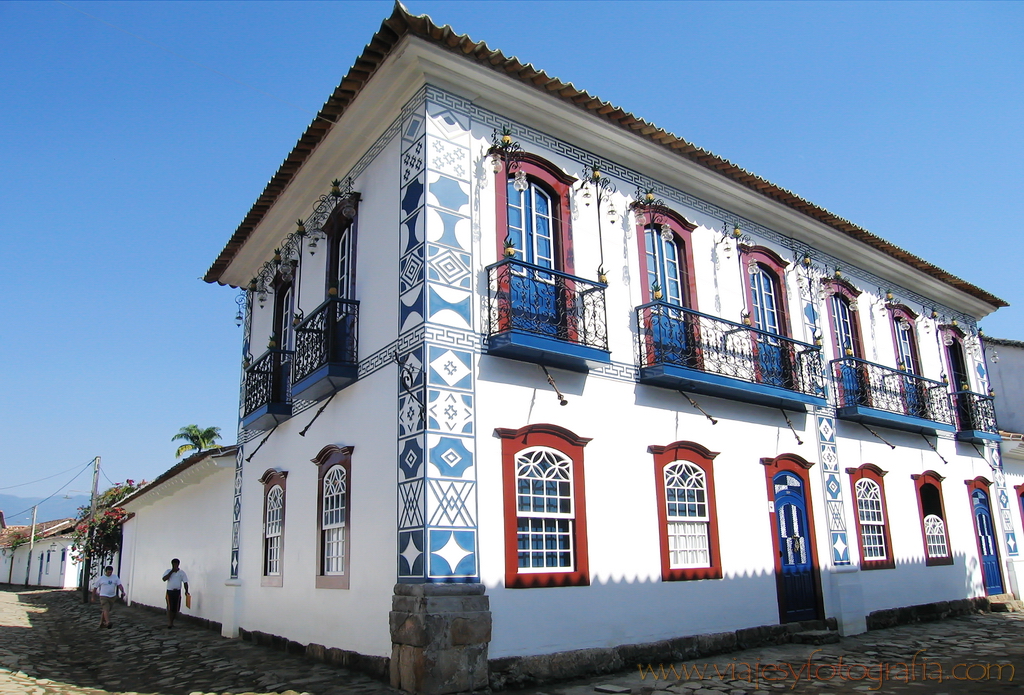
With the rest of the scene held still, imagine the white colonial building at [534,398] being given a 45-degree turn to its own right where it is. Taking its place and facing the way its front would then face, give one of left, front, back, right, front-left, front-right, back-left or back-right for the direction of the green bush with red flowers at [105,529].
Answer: back-right

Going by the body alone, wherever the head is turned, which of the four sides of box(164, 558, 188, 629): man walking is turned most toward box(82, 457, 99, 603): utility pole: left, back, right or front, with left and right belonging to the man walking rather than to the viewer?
back

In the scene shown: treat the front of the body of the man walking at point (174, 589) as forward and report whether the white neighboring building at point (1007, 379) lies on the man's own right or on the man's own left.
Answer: on the man's own left

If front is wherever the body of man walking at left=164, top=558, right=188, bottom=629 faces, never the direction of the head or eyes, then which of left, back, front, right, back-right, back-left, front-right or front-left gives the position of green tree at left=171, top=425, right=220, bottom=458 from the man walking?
back

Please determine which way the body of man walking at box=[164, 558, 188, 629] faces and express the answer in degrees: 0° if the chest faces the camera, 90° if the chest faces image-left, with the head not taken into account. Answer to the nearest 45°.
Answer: approximately 0°

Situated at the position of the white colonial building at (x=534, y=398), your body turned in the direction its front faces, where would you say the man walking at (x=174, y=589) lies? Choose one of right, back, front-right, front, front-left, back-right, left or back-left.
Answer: back

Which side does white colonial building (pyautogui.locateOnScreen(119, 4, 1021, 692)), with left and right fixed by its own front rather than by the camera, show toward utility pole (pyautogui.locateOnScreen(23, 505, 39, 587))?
back

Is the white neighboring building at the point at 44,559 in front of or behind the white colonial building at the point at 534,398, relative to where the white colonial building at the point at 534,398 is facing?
behind

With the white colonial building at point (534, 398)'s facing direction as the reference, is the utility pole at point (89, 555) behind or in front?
behind
